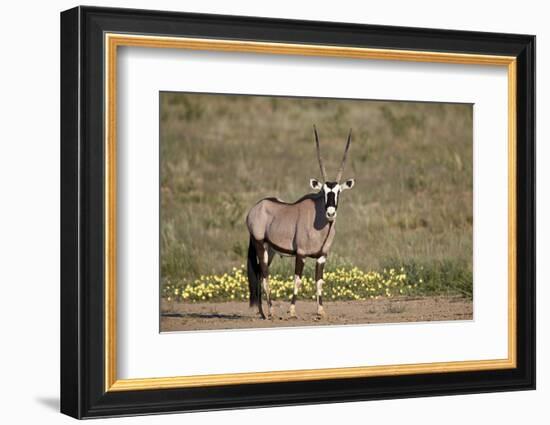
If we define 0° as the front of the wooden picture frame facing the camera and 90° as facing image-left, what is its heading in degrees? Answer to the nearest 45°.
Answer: approximately 315°
